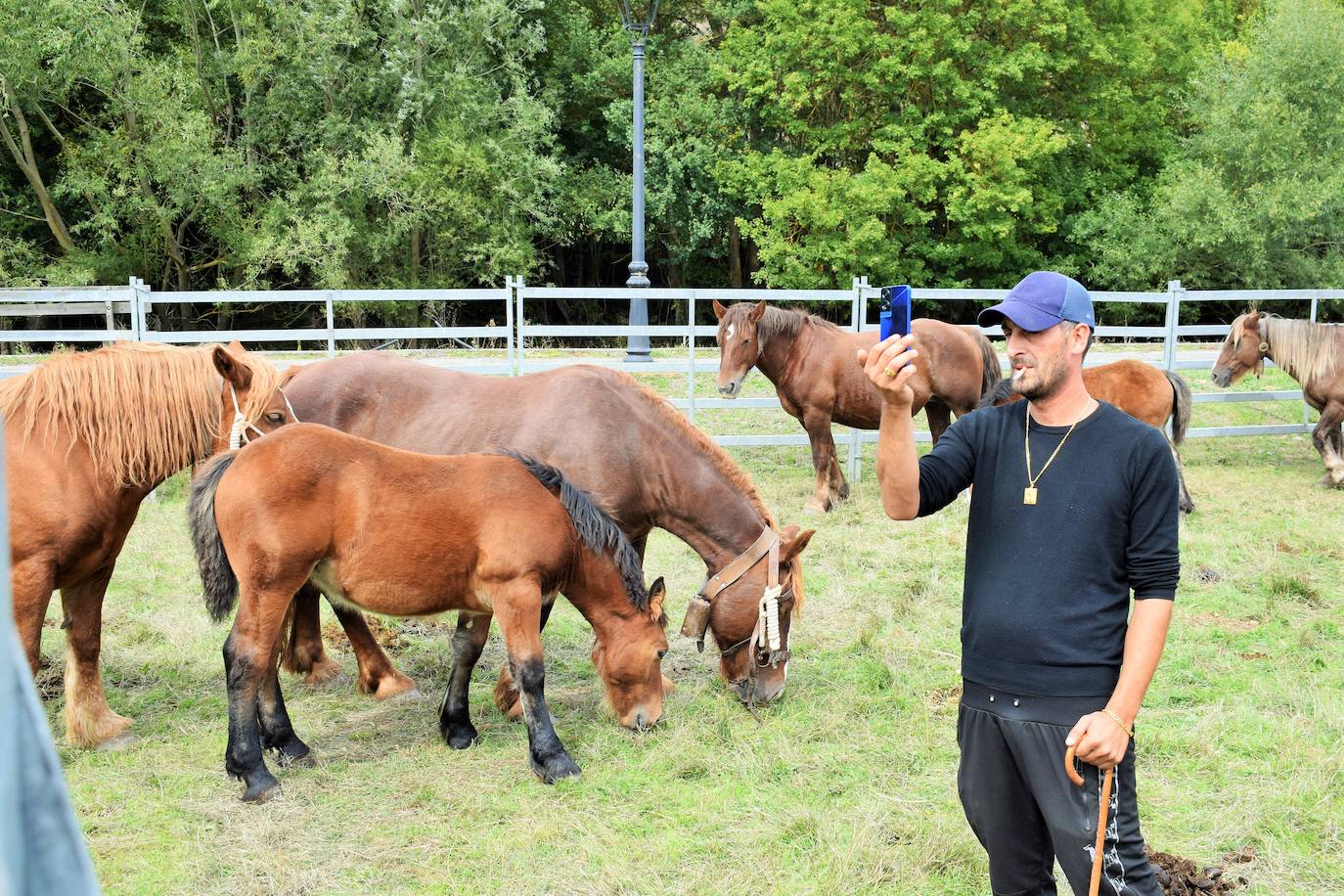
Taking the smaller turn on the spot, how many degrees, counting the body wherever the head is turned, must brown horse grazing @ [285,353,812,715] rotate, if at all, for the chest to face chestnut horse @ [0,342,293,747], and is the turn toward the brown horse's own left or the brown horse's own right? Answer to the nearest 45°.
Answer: approximately 180°

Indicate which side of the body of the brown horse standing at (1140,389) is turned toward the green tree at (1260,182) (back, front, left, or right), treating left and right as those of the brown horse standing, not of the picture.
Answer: right

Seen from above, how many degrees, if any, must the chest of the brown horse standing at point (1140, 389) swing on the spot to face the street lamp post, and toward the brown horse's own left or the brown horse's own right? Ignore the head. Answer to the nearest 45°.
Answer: approximately 45° to the brown horse's own right

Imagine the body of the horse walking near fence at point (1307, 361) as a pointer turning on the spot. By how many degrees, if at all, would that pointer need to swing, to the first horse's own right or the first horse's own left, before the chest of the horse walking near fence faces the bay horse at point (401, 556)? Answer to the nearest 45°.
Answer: approximately 90° to the first horse's own left

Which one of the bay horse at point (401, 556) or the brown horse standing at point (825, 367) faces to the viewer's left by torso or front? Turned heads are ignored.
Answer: the brown horse standing

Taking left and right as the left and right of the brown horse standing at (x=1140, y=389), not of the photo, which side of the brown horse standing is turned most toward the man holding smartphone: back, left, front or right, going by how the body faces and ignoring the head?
left

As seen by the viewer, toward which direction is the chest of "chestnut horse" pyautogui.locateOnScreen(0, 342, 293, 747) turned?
to the viewer's right

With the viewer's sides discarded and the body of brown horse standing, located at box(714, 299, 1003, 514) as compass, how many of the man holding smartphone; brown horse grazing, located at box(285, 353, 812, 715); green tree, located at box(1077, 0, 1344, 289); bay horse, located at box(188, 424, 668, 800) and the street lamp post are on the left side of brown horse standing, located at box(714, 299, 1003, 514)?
3

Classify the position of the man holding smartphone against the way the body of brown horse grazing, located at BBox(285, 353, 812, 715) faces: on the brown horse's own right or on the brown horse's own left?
on the brown horse's own right

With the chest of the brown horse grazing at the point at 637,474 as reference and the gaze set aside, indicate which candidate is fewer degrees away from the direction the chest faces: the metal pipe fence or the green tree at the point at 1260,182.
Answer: the green tree

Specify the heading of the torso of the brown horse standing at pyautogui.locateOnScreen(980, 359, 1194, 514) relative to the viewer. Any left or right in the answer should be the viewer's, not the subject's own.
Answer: facing to the left of the viewer

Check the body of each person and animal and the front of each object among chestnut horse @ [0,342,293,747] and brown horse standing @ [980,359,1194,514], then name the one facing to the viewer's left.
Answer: the brown horse standing

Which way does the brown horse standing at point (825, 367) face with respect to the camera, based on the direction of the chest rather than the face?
to the viewer's left

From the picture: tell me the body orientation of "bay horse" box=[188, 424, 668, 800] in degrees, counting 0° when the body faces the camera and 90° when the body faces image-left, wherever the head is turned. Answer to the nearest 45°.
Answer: approximately 270°
